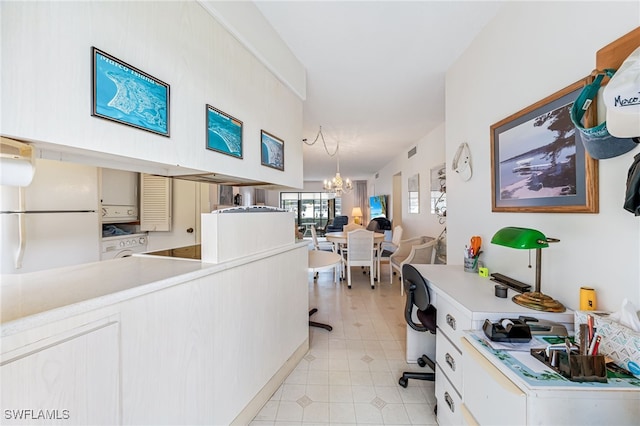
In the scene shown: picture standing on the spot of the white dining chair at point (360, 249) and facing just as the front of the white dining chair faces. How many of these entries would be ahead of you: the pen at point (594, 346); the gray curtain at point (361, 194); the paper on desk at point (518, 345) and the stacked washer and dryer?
1

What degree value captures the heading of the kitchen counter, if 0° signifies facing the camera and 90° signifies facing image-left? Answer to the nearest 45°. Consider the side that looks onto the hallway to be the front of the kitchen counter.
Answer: approximately 315°

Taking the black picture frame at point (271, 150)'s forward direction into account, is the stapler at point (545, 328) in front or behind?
in front

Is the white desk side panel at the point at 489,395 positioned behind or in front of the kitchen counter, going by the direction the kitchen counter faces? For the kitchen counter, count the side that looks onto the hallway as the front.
in front

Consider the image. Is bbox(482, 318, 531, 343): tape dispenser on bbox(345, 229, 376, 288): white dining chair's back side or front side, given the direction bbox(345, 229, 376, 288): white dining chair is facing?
on the back side

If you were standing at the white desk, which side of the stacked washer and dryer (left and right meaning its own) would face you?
front

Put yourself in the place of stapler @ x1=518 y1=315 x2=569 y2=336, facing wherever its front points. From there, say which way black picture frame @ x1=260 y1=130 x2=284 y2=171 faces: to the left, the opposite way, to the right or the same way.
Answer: the opposite way

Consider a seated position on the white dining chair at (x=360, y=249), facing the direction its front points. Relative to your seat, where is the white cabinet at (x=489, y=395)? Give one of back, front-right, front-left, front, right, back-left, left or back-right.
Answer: back

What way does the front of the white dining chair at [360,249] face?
away from the camera

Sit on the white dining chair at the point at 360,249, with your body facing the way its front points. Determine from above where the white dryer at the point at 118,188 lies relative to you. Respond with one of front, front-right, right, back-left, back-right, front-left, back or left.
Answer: back-left

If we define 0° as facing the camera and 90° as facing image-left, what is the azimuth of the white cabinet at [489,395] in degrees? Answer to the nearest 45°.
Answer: approximately 45°

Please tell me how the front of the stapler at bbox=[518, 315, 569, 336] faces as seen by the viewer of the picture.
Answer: facing to the left of the viewer

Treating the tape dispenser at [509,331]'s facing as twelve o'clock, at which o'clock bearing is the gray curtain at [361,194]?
The gray curtain is roughly at 2 o'clock from the tape dispenser.

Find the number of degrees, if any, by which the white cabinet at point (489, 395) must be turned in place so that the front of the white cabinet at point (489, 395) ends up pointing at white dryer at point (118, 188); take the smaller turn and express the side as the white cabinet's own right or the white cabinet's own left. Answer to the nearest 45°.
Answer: approximately 45° to the white cabinet's own right

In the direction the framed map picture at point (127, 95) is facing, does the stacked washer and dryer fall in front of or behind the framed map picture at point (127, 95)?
behind

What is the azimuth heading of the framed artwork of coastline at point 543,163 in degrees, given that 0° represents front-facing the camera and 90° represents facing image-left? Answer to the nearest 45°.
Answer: approximately 45°
